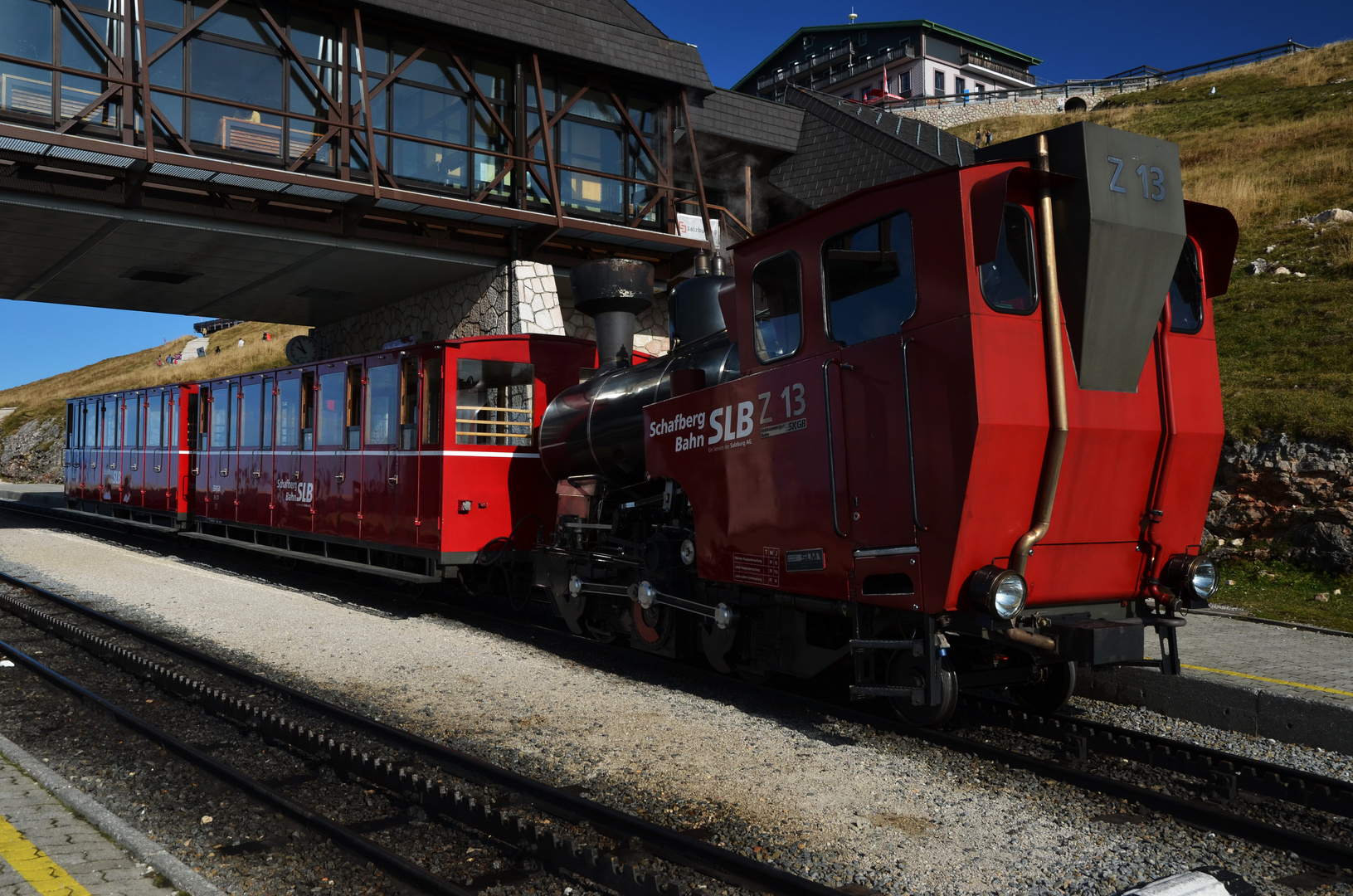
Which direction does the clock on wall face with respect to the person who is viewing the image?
facing the viewer

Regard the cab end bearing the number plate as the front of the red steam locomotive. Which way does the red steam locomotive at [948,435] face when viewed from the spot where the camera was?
facing the viewer and to the right of the viewer

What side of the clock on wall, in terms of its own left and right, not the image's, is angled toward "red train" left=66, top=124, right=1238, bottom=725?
front

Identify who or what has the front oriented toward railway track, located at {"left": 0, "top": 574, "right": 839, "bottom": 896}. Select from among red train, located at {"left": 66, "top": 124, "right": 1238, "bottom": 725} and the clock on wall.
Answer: the clock on wall

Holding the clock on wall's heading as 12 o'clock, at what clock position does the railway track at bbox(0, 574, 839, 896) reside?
The railway track is roughly at 12 o'clock from the clock on wall.
